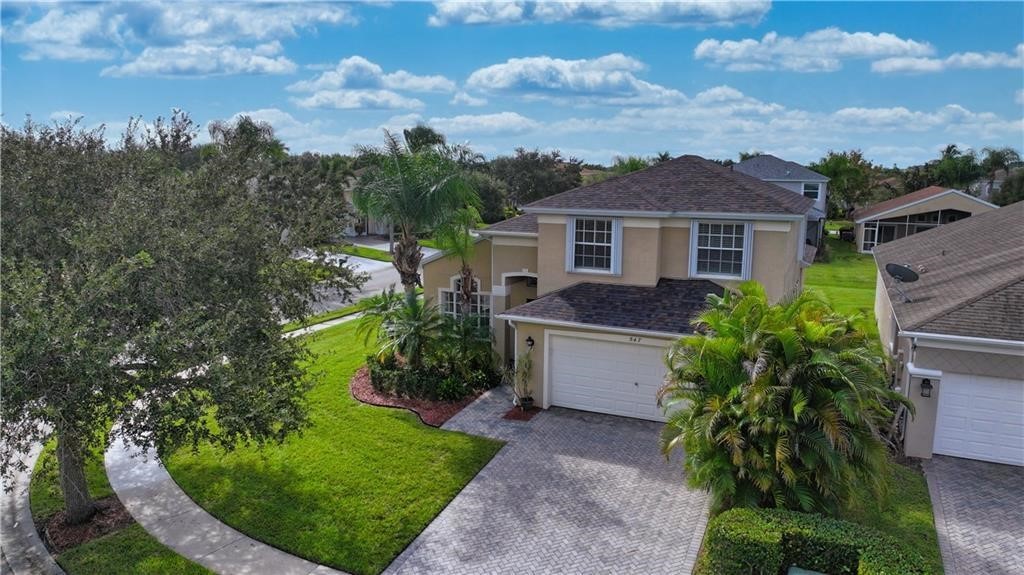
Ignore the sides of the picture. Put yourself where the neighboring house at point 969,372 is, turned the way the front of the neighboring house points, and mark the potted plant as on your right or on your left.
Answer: on your right

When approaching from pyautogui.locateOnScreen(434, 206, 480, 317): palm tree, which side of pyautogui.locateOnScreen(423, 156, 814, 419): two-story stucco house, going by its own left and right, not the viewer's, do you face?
right

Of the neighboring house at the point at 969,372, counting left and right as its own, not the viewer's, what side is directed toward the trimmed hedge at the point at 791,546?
front

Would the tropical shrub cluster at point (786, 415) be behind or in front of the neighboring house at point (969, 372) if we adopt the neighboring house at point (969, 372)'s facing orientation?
in front

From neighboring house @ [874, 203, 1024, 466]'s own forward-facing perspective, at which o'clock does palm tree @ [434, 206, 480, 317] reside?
The palm tree is roughly at 3 o'clock from the neighboring house.

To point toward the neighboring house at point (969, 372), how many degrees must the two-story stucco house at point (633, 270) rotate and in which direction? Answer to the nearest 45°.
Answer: approximately 90° to its left

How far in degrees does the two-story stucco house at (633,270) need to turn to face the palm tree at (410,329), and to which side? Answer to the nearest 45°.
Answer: approximately 90° to its right

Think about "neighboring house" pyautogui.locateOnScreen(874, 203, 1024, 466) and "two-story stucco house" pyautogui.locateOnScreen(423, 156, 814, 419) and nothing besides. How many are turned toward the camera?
2

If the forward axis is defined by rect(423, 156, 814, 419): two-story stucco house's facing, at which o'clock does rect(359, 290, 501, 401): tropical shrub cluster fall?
The tropical shrub cluster is roughly at 3 o'clock from the two-story stucco house.

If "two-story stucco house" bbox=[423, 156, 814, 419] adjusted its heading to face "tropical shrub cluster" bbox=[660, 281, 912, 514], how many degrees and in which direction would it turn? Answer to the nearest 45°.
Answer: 0° — it already faces it

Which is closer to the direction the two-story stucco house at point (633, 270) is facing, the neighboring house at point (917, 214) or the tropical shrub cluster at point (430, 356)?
the tropical shrub cluster

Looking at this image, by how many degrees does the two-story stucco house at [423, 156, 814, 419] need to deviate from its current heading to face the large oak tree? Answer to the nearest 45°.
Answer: approximately 45° to its right

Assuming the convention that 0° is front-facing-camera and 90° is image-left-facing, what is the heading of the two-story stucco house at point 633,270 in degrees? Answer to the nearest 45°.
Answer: approximately 0°

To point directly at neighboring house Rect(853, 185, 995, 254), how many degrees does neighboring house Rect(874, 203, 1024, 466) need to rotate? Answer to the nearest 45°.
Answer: approximately 180°
